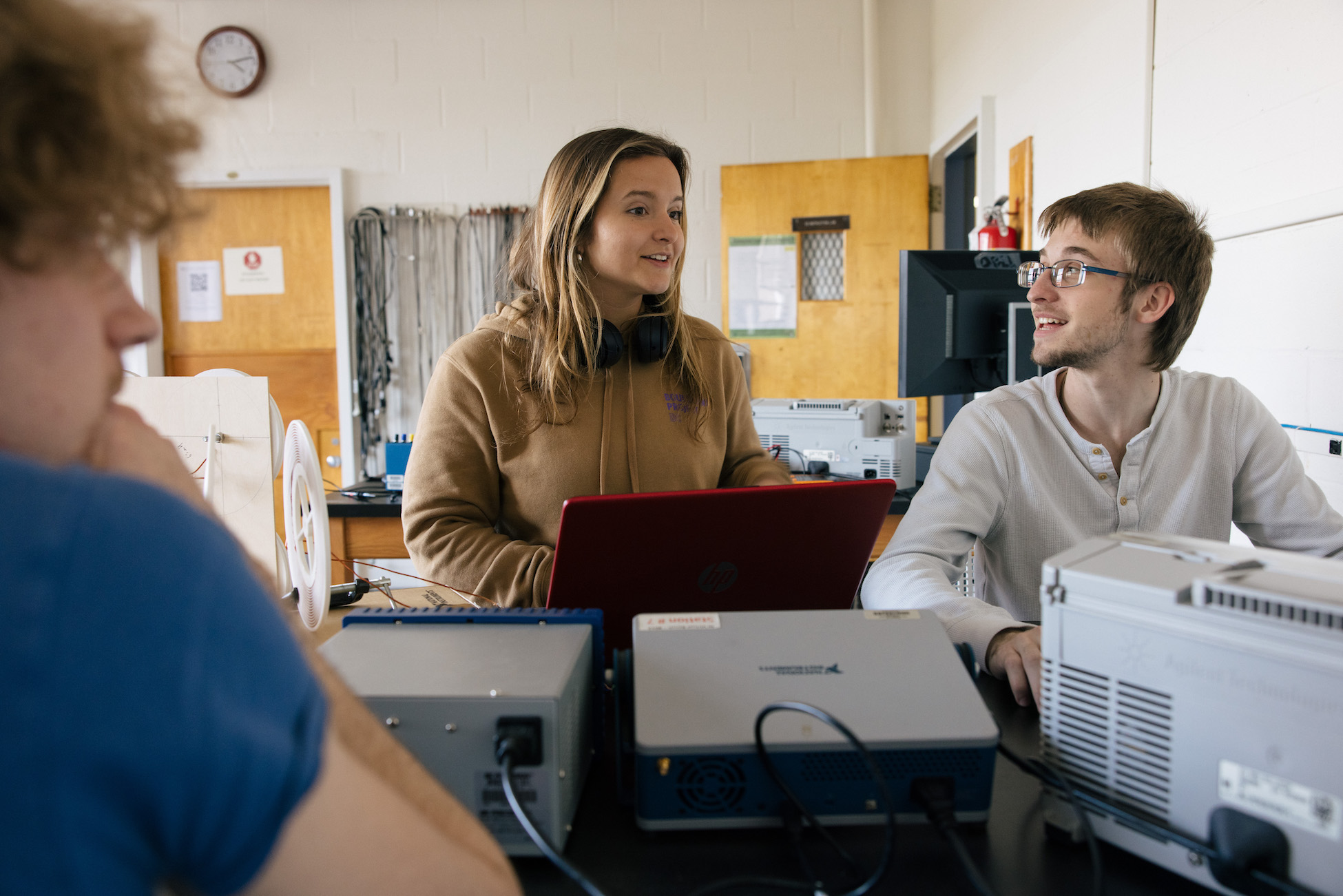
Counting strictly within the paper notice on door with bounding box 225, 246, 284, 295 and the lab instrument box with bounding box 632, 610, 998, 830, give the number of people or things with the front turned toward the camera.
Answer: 1

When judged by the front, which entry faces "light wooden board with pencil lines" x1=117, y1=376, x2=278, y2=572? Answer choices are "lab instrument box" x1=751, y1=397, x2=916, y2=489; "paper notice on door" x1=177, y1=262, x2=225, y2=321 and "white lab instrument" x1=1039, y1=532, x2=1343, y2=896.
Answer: the paper notice on door

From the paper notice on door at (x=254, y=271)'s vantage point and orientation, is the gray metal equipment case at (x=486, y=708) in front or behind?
in front

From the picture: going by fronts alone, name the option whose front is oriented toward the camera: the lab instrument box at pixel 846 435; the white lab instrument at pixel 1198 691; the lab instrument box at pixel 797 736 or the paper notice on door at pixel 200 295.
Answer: the paper notice on door

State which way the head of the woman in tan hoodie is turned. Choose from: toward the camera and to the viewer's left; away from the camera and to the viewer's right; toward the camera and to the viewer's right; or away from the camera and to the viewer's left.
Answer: toward the camera and to the viewer's right

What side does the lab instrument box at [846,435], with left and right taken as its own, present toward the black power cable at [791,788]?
back

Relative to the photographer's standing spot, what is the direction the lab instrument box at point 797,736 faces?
facing away from the viewer

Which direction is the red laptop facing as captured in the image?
away from the camera

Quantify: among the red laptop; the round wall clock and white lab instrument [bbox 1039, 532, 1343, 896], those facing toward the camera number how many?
1

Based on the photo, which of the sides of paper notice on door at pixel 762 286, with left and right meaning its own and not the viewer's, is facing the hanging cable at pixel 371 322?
right

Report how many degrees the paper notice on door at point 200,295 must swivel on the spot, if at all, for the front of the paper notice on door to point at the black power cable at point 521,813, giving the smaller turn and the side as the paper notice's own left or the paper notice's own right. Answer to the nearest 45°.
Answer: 0° — it already faces it

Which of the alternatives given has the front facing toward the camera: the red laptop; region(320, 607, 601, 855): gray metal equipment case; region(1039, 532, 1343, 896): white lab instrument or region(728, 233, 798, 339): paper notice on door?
the paper notice on door

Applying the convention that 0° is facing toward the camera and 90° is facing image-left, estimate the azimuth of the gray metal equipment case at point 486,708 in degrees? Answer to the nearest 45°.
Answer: approximately 180°

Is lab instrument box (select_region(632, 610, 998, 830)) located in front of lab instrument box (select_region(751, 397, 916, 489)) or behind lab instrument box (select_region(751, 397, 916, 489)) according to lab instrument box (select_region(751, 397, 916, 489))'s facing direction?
behind
